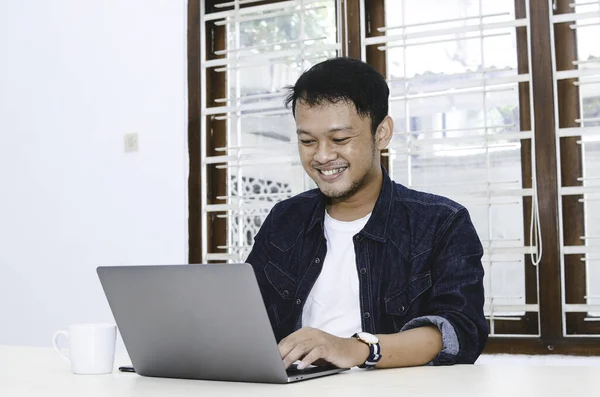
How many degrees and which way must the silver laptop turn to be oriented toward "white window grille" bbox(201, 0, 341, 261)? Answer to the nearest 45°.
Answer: approximately 45° to its left

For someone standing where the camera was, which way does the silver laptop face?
facing away from the viewer and to the right of the viewer

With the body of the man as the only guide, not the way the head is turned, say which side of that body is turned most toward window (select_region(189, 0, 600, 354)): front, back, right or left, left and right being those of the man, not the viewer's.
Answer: back

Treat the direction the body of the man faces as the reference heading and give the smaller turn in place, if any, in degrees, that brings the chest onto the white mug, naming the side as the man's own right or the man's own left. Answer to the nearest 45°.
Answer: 0° — they already face it

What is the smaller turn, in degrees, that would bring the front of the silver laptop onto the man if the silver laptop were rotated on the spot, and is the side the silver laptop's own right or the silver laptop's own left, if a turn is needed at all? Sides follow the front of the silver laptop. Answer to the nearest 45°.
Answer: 0° — it already faces them

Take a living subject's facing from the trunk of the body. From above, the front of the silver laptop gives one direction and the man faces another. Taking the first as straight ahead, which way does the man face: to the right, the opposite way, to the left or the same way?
the opposite way

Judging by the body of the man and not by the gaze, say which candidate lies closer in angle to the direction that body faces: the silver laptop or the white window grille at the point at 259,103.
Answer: the silver laptop

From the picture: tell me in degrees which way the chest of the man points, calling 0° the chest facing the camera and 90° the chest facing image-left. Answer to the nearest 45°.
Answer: approximately 45°

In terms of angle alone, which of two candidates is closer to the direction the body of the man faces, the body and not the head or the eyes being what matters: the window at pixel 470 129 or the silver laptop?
the silver laptop
